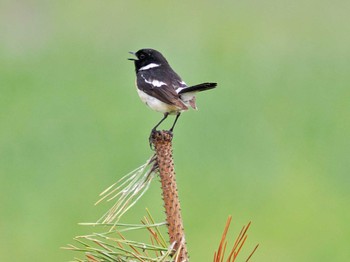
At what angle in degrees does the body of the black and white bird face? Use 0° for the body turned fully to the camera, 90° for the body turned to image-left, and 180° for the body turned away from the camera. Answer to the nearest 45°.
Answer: approximately 90°
